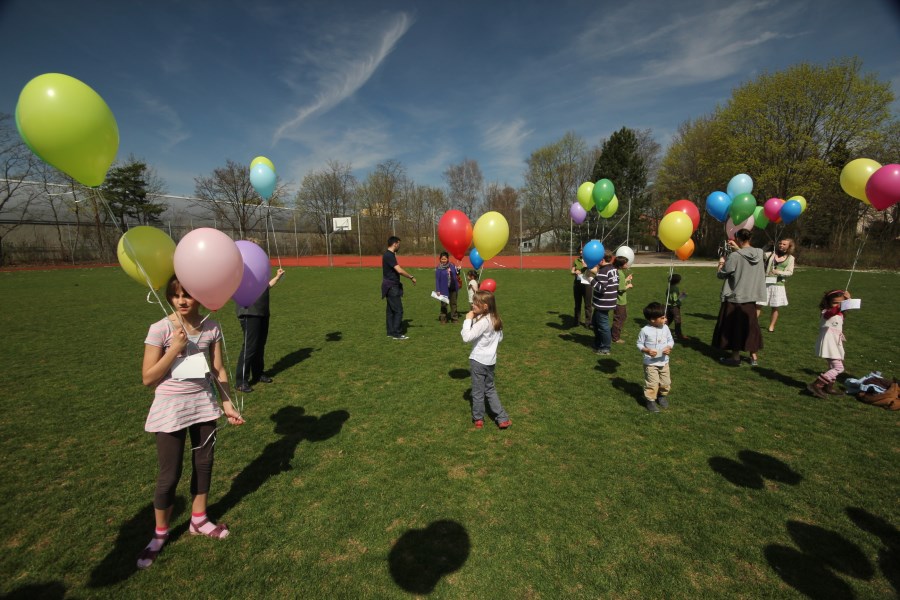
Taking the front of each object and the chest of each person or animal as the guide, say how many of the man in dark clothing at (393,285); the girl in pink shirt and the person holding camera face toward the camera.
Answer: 1

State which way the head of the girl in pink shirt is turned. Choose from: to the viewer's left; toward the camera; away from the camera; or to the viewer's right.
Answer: toward the camera

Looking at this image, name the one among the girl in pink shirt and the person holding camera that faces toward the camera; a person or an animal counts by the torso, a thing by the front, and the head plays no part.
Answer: the girl in pink shirt

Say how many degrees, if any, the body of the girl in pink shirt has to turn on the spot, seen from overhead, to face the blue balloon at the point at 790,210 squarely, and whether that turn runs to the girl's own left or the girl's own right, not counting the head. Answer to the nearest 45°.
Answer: approximately 90° to the girl's own left

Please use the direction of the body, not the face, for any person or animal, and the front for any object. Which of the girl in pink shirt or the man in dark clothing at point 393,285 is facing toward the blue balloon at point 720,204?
the man in dark clothing

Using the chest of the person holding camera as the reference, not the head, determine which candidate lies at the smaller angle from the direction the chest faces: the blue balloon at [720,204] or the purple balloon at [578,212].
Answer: the purple balloon

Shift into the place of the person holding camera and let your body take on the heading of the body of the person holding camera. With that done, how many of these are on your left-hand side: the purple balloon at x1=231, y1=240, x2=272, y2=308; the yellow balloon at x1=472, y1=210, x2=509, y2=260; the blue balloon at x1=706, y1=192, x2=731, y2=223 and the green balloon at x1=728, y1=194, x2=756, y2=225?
2

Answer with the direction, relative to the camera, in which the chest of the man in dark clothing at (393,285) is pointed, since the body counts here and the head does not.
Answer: to the viewer's right

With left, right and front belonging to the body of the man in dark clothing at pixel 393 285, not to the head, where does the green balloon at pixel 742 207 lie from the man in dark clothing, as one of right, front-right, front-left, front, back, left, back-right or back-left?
front

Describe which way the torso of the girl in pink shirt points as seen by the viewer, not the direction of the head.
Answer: toward the camera

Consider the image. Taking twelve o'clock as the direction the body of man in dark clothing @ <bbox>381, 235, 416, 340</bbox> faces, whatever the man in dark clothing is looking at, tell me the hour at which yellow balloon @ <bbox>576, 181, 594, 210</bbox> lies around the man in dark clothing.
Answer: The yellow balloon is roughly at 11 o'clock from the man in dark clothing.

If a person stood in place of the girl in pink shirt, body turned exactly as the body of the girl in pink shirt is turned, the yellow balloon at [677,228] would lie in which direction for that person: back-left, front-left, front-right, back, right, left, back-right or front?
left

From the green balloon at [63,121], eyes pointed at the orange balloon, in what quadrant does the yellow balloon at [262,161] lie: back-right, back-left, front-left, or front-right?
front-left

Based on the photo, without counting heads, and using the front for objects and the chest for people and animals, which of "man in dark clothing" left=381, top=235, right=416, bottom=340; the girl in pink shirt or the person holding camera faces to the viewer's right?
the man in dark clothing
